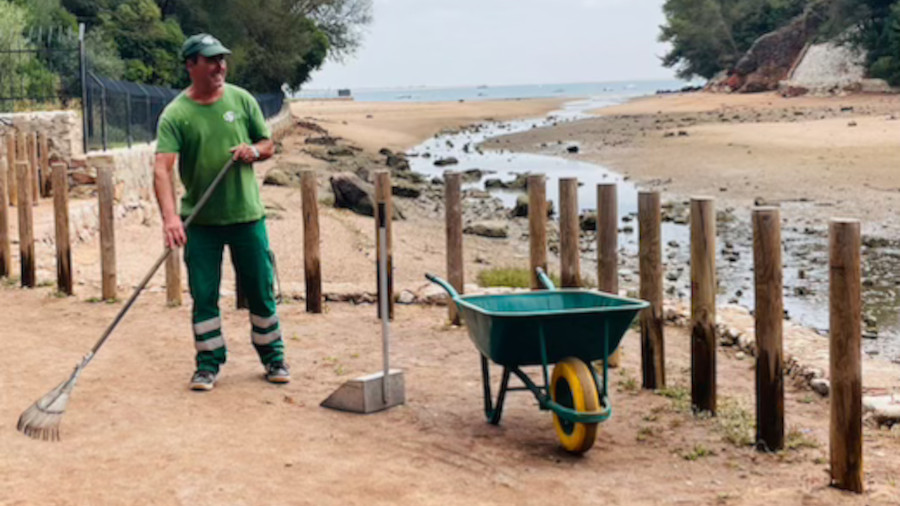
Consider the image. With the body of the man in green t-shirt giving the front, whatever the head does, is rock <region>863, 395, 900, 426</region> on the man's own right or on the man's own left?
on the man's own left

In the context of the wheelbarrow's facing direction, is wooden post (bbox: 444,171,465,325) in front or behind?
behind

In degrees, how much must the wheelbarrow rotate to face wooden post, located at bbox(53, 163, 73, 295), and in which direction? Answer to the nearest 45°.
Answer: approximately 180°

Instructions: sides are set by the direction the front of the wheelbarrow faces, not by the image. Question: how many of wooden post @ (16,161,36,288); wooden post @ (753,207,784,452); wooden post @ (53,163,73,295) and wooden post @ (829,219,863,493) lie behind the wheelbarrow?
2

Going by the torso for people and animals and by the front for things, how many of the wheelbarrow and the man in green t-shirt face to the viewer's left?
0

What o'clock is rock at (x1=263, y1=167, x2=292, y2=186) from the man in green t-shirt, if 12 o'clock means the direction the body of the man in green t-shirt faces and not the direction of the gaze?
The rock is roughly at 6 o'clock from the man in green t-shirt.

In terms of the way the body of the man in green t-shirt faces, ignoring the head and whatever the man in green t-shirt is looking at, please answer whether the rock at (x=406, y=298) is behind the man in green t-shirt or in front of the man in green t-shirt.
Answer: behind

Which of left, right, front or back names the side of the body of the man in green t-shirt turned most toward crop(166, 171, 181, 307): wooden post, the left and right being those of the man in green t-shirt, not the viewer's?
back

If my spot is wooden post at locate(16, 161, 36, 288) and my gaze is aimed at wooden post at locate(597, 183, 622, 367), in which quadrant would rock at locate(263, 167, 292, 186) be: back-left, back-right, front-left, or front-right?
back-left

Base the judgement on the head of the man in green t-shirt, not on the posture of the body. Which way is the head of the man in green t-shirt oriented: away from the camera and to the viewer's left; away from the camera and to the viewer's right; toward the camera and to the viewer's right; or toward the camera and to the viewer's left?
toward the camera and to the viewer's right

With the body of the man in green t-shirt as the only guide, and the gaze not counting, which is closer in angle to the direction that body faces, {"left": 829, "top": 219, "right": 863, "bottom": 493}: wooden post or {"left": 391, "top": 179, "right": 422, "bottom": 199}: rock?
the wooden post

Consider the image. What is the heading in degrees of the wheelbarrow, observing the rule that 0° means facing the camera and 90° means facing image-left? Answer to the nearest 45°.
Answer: approximately 315°

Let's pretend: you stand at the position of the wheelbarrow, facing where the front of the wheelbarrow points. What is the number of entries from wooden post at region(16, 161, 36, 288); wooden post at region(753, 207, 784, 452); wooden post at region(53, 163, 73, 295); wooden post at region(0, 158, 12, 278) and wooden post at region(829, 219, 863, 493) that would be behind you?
3
